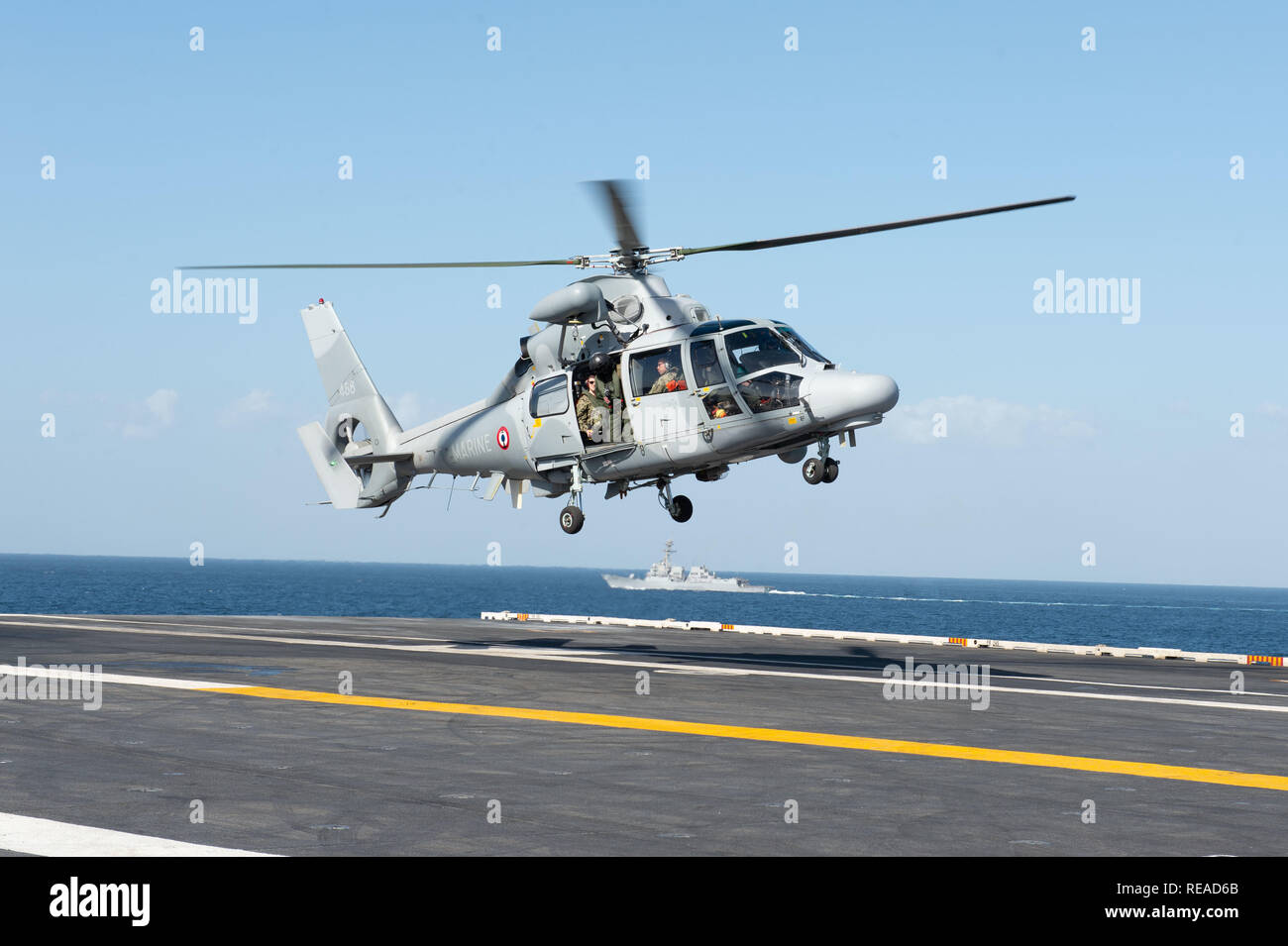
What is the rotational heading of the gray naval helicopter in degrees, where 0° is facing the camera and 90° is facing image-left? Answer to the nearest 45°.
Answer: approximately 315°
